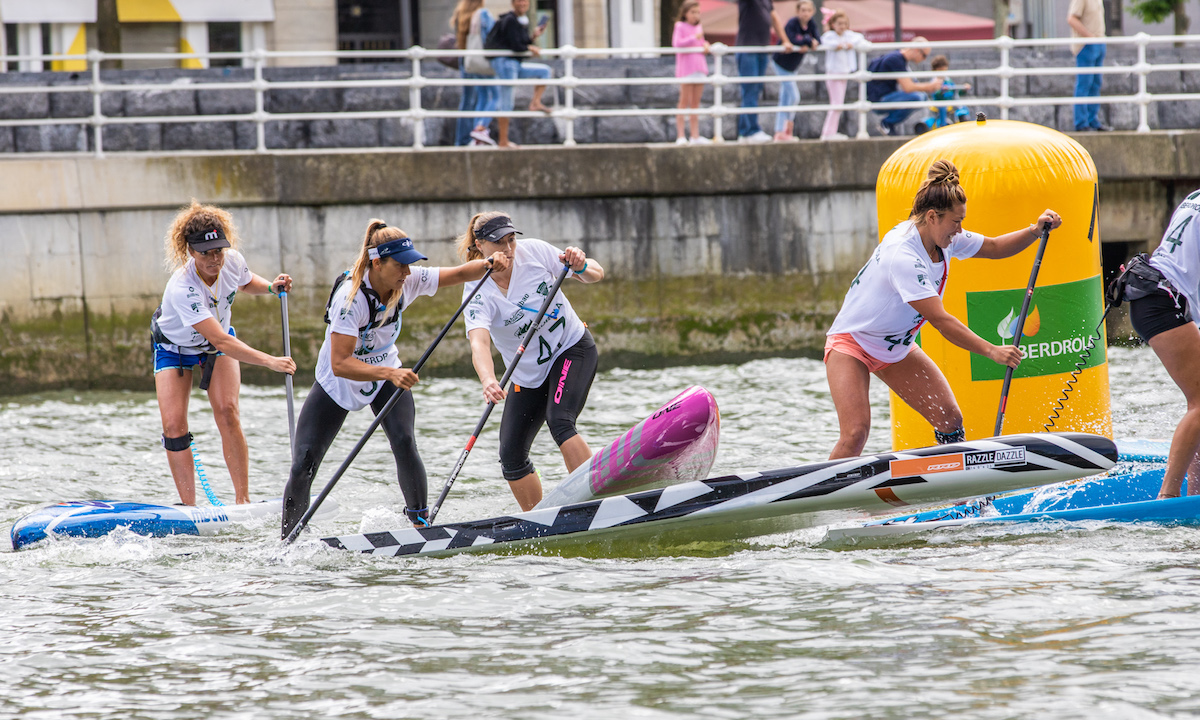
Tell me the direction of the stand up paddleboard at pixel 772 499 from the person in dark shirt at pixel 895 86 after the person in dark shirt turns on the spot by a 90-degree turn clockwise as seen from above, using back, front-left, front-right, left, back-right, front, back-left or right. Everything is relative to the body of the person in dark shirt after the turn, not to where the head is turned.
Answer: front

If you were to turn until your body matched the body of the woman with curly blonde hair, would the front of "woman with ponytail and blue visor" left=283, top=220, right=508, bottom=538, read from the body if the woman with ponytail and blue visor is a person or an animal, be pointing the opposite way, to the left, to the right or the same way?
the same way

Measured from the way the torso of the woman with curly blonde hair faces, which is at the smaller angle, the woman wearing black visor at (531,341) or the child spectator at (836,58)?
the woman wearing black visor

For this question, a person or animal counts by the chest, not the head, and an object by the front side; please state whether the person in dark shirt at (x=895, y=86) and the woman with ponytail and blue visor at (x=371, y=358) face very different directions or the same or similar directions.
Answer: same or similar directions

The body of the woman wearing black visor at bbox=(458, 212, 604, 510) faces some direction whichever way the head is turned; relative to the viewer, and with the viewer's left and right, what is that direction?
facing the viewer

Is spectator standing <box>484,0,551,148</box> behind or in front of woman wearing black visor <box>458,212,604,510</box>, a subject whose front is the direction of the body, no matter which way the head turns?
behind

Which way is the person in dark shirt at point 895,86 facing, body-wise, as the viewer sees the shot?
to the viewer's right

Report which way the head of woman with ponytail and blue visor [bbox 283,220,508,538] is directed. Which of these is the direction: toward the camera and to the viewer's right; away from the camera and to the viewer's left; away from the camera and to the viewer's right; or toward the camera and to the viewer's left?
toward the camera and to the viewer's right

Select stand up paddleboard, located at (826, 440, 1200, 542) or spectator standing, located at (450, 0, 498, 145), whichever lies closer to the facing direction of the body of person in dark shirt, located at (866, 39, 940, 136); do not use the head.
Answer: the stand up paddleboard

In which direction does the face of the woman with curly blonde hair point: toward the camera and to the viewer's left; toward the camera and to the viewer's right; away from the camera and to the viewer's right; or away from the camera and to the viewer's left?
toward the camera and to the viewer's right

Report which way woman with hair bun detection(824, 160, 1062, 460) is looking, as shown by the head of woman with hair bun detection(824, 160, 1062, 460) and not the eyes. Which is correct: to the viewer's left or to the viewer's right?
to the viewer's right

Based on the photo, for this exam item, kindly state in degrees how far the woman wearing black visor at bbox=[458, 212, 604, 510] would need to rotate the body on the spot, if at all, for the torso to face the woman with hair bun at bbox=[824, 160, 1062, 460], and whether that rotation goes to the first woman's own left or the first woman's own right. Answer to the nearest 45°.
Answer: approximately 90° to the first woman's own left

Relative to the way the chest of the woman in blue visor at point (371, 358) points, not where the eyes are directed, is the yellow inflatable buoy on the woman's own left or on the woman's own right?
on the woman's own left

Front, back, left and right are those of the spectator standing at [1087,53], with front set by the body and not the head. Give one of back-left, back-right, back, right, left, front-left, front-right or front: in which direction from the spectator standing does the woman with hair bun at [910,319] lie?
front-right

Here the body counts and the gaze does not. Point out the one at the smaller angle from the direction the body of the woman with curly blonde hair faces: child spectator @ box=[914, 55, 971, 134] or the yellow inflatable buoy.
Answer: the yellow inflatable buoy
